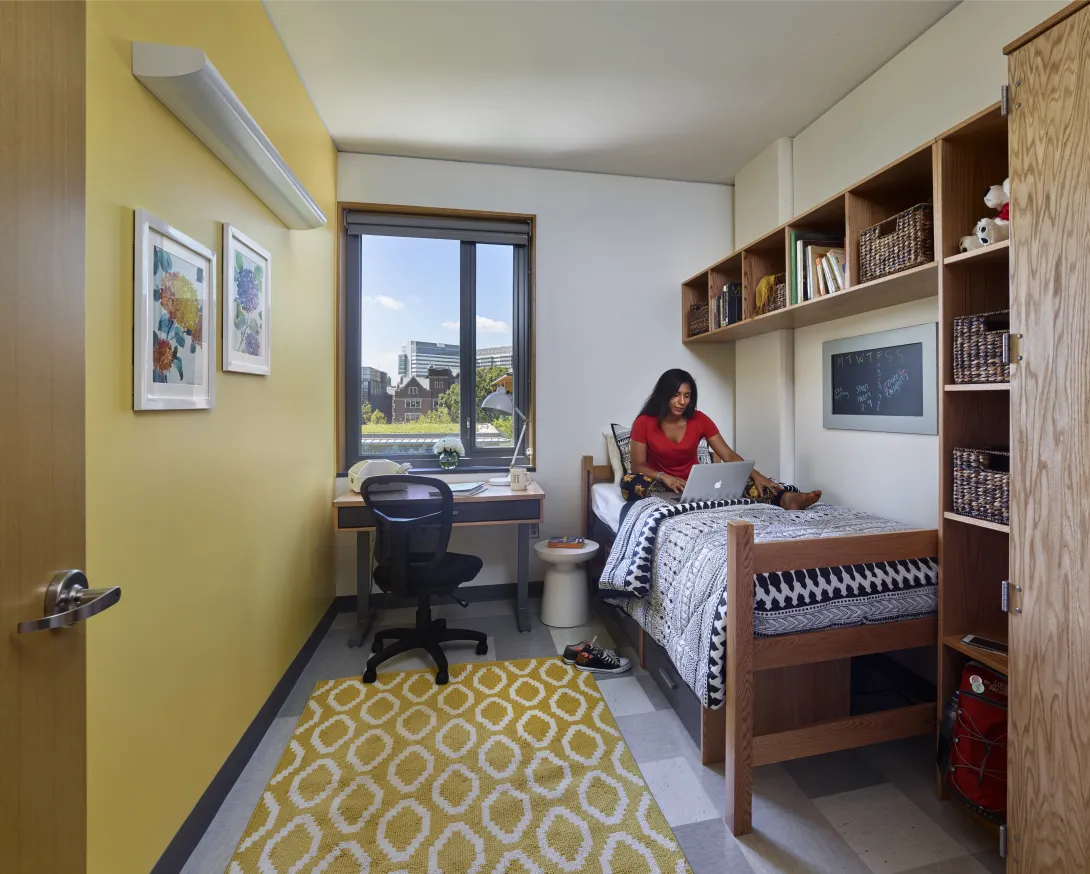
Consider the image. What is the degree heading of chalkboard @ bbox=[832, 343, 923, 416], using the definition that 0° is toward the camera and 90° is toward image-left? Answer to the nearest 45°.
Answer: approximately 45°

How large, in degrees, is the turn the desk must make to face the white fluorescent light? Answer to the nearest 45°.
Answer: approximately 45° to its right

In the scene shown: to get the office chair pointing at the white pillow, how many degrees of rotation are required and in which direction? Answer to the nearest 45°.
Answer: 0° — it already faces it

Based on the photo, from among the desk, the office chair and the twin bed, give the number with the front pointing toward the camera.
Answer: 2

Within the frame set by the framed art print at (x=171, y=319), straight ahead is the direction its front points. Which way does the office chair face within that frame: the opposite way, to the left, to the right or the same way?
to the left

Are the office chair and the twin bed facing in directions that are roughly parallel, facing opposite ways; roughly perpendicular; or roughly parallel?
roughly parallel, facing opposite ways

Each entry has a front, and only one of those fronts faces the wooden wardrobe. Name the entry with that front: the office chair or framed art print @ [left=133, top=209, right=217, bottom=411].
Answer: the framed art print

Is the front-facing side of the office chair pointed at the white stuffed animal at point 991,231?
no

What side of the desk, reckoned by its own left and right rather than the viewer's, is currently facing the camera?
front

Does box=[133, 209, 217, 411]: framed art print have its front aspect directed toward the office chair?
no

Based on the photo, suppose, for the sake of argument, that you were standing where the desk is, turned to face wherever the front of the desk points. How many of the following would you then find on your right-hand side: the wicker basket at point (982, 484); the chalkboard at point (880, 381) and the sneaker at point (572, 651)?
0

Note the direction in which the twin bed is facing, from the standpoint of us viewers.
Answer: facing the viewer

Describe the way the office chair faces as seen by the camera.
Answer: facing away from the viewer and to the right of the viewer

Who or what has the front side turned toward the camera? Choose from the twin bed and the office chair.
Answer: the twin bed

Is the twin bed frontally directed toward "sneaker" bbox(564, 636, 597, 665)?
no

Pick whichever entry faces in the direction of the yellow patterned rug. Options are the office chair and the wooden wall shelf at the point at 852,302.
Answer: the wooden wall shelf
